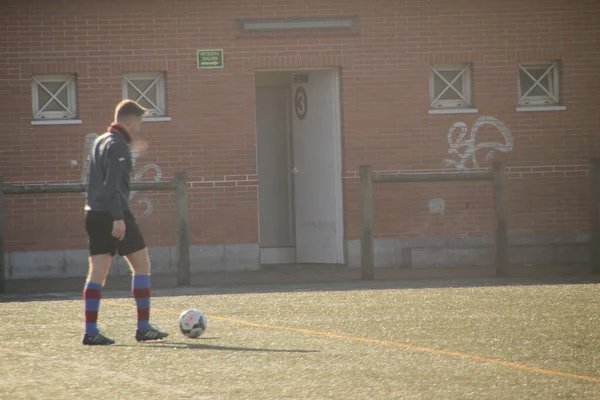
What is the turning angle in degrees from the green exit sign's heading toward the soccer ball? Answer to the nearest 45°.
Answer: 0° — it already faces it

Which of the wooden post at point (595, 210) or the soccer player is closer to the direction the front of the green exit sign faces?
the soccer player

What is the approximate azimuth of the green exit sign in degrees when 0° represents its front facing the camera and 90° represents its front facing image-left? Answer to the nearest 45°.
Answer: approximately 0°

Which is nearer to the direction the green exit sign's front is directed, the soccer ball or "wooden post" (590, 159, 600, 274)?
the soccer ball

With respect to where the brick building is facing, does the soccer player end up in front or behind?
in front

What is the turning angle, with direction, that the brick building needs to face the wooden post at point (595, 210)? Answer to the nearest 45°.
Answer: approximately 45° to its left

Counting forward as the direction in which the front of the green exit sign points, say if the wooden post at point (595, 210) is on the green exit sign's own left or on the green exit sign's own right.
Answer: on the green exit sign's own left
